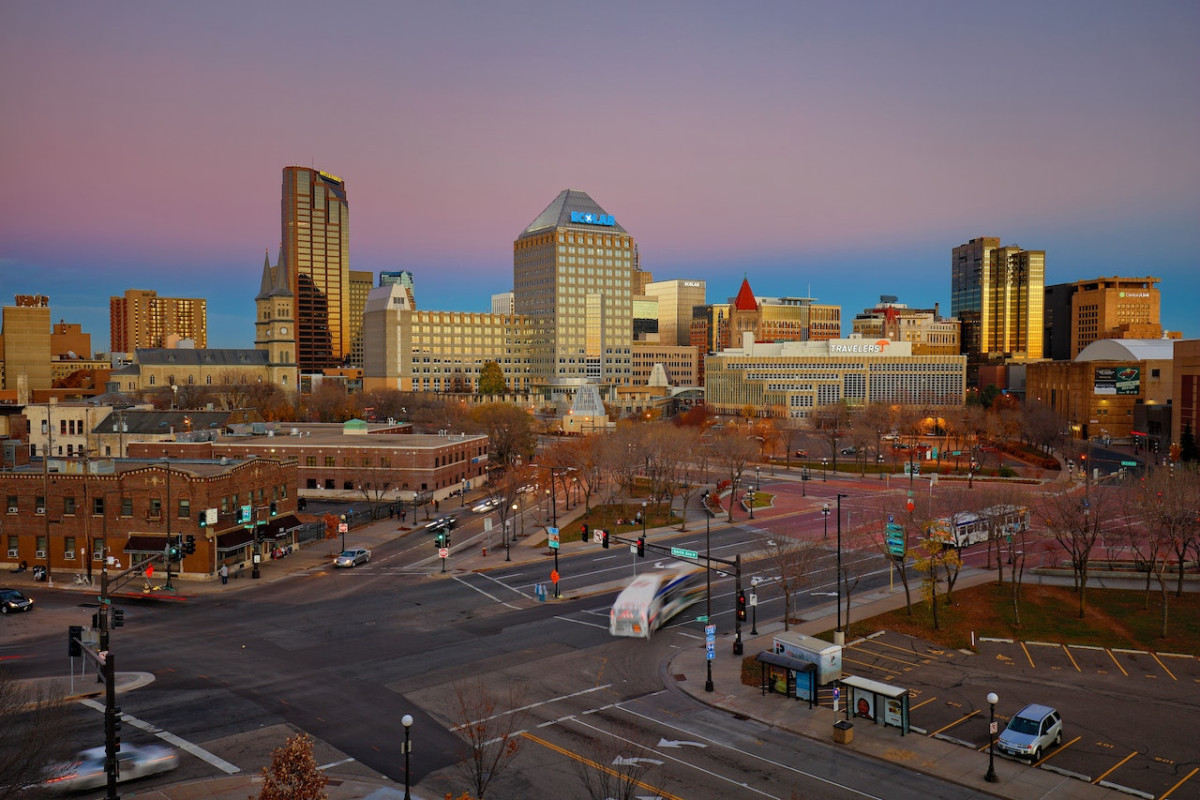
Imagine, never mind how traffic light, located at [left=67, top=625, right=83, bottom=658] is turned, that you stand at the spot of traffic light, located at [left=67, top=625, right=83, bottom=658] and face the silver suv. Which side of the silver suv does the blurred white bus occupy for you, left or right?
left

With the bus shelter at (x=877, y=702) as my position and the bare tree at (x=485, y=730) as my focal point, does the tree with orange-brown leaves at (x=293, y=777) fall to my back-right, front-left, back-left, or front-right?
front-left

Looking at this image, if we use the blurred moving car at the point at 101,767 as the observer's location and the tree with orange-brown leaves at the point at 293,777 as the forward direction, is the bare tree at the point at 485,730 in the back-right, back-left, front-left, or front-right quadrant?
front-left

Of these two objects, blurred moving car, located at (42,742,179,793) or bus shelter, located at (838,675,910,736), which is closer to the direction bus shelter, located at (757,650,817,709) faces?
the blurred moving car

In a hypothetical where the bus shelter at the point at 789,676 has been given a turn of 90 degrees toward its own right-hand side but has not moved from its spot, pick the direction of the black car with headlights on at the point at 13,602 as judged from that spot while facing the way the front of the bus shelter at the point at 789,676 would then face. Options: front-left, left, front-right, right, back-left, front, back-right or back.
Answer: front-left

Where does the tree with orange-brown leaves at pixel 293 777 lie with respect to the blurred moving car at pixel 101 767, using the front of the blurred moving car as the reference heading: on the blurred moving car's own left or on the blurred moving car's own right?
on the blurred moving car's own right

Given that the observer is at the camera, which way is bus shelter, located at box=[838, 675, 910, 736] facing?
facing the viewer and to the left of the viewer

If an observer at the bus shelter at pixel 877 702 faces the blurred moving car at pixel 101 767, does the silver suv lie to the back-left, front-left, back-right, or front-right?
back-left

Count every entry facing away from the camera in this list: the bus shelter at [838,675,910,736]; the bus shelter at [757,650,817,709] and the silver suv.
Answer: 0
